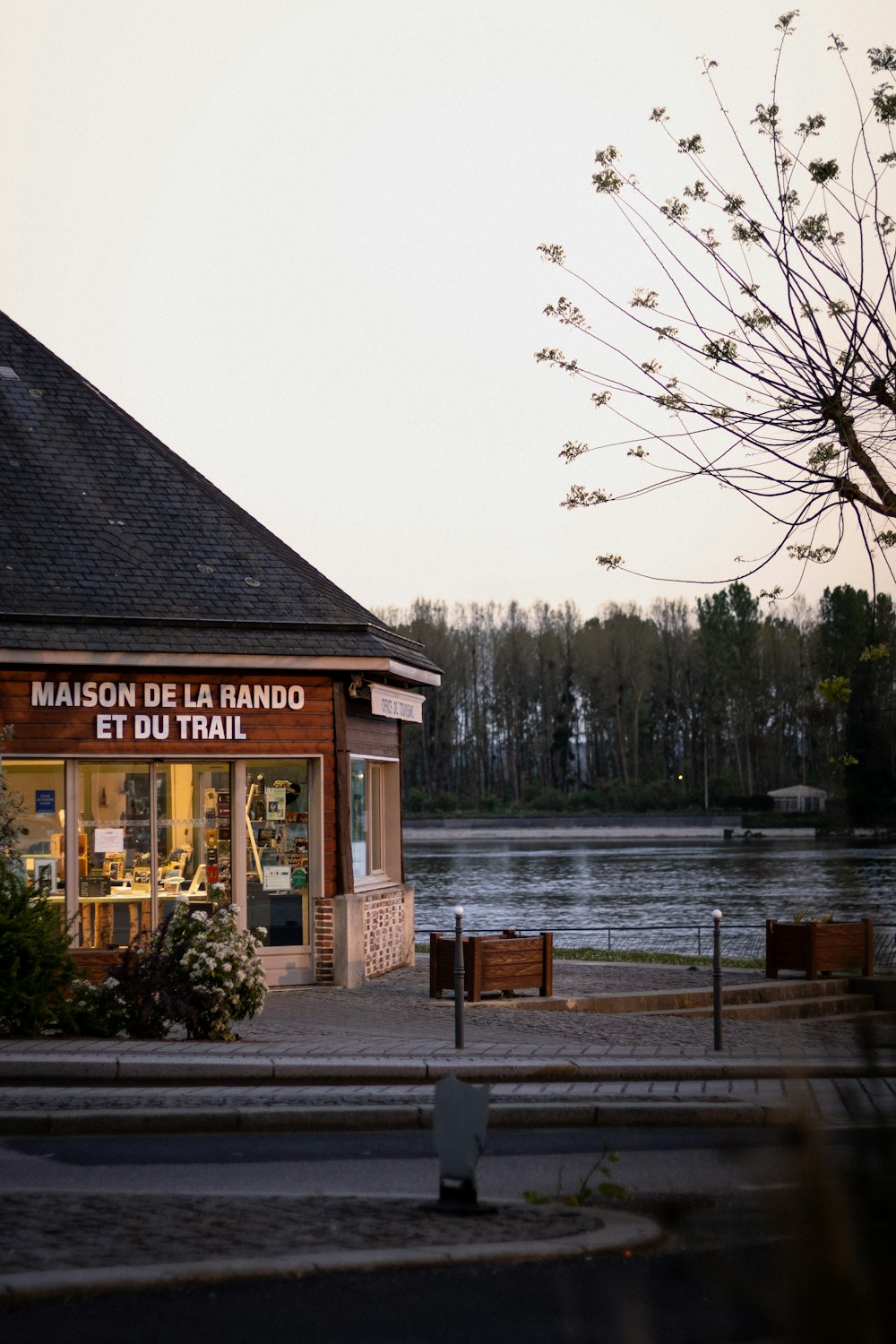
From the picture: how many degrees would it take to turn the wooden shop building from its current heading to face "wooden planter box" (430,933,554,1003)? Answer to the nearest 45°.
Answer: approximately 45° to its left

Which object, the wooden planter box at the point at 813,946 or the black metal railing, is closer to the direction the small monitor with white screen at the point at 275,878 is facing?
the wooden planter box

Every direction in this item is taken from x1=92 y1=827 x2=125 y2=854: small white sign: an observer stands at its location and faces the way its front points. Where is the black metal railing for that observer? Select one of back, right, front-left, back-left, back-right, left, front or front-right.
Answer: back-left

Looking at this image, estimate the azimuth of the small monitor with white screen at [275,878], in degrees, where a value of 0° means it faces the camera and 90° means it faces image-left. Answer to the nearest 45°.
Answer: approximately 0°

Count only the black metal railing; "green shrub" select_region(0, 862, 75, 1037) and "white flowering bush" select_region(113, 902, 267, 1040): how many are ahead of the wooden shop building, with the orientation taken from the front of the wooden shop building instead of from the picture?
2

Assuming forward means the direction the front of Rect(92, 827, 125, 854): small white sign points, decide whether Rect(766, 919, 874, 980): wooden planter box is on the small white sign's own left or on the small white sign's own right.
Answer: on the small white sign's own left

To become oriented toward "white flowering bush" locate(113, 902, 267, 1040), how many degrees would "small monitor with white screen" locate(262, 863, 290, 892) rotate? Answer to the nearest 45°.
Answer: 0° — it already faces it

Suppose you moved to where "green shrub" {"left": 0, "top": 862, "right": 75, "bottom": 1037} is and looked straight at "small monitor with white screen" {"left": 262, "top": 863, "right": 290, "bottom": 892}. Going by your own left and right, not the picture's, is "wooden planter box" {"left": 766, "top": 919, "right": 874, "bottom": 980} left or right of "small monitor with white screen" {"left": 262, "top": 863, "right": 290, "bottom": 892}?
right

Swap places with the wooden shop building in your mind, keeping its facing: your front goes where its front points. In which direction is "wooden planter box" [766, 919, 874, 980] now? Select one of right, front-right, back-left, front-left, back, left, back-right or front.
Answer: left

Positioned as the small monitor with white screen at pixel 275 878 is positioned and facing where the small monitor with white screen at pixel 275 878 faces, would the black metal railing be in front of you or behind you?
behind

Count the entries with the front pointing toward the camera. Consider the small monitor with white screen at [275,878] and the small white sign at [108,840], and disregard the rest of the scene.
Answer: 2
